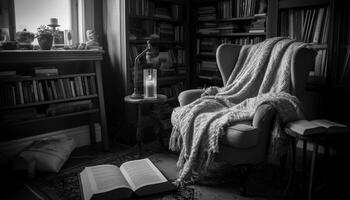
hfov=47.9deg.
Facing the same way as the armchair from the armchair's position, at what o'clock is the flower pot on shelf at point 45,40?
The flower pot on shelf is roughly at 2 o'clock from the armchair.

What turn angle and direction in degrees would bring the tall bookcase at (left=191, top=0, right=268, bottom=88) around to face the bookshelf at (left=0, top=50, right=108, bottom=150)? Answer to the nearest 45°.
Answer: approximately 45° to its right

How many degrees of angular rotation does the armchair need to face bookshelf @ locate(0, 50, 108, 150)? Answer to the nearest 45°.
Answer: approximately 45° to its right

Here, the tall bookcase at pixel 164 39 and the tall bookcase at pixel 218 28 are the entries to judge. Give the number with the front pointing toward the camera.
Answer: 2

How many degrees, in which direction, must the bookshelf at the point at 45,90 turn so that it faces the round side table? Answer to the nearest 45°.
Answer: approximately 45° to its left

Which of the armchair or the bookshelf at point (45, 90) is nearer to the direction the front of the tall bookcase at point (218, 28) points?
the armchair

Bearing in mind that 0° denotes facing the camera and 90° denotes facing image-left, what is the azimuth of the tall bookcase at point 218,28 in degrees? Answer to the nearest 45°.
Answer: approximately 0°

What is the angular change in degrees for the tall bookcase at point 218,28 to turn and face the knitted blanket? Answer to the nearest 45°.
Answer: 0° — it already faces it

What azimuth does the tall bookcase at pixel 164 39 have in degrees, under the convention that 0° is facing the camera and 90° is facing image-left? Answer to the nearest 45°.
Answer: approximately 0°
